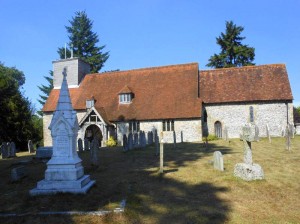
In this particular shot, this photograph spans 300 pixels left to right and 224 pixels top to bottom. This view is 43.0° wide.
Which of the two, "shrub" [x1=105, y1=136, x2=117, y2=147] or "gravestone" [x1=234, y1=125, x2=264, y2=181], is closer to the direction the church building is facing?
the gravestone

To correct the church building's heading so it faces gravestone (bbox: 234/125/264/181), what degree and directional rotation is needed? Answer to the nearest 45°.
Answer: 0° — it already faces it

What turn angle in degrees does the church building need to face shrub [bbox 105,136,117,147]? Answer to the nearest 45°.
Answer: approximately 90° to its right

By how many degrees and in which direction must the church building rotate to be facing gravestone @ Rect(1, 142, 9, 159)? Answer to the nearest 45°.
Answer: approximately 45° to its right

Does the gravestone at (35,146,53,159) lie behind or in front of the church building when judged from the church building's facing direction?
in front

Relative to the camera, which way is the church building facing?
toward the camera

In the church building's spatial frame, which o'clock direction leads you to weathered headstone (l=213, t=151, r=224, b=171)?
The weathered headstone is roughly at 12 o'clock from the church building.

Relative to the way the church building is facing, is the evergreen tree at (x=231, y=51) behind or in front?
behind

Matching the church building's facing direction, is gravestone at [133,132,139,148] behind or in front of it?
in front
